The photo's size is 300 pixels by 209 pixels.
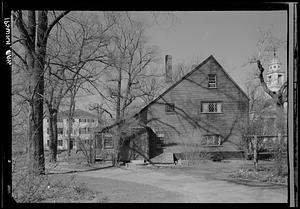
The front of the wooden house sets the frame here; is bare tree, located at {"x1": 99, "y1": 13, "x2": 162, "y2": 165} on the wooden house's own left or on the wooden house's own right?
on the wooden house's own right

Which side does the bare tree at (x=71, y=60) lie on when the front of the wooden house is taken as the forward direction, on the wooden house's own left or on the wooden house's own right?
on the wooden house's own right
